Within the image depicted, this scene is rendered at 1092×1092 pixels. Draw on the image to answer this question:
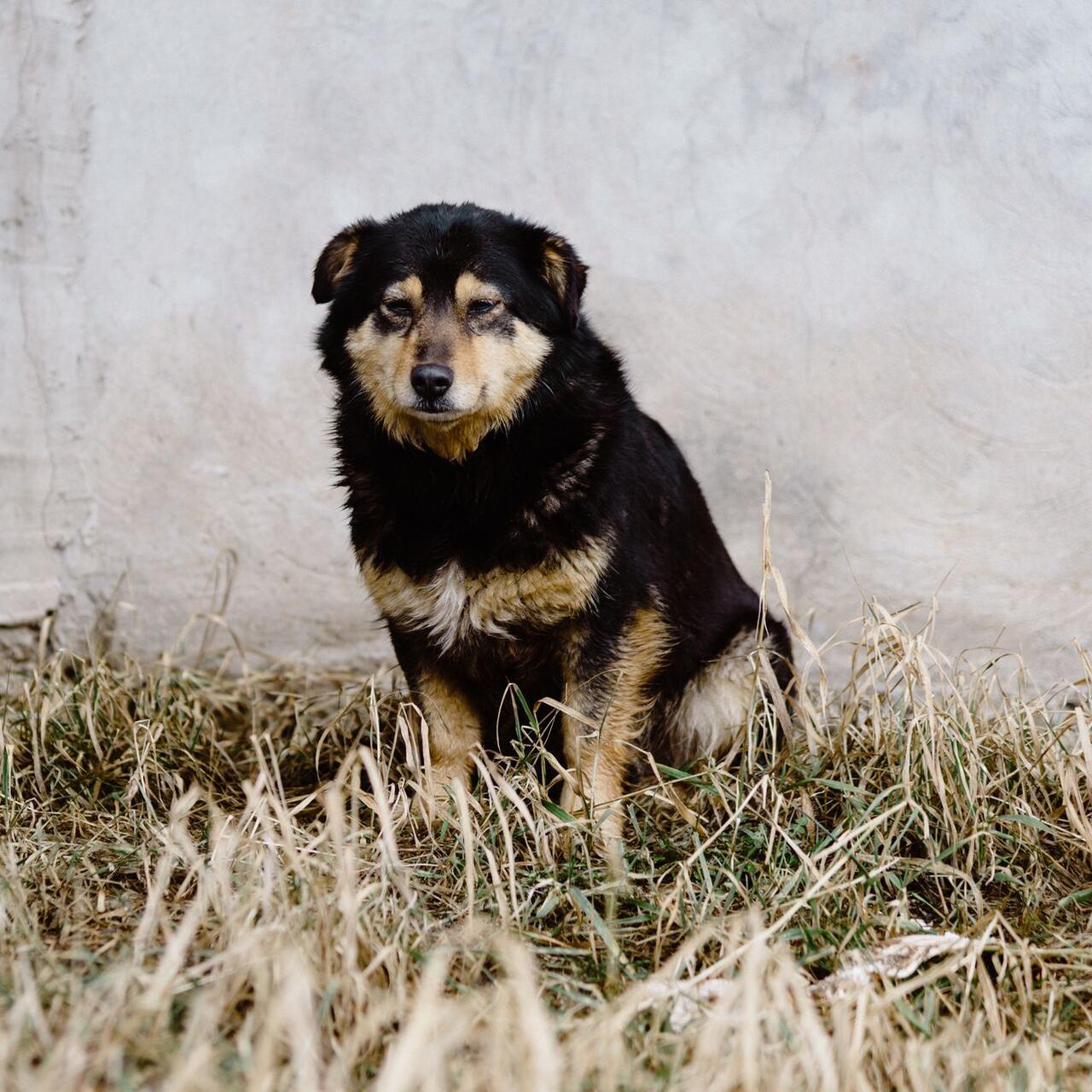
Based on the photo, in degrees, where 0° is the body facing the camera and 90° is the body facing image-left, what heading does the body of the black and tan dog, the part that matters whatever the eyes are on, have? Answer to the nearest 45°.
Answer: approximately 45°
